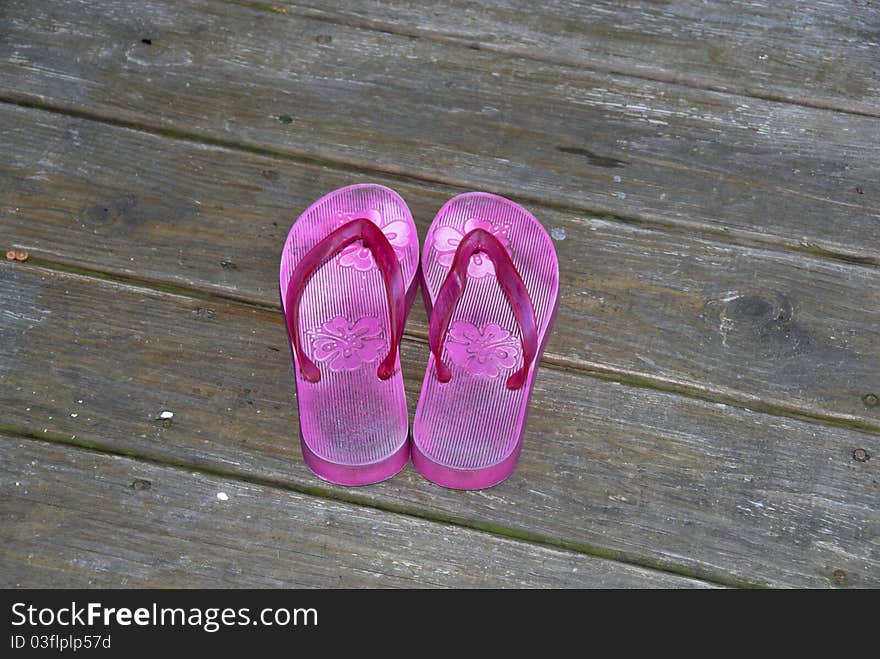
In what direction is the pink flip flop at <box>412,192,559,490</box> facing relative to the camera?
away from the camera

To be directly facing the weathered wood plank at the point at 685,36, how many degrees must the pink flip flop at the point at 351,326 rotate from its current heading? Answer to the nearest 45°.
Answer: approximately 45° to its right

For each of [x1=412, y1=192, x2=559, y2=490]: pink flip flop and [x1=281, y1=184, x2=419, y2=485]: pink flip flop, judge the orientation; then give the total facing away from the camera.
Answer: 2

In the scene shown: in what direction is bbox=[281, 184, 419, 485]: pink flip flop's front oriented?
away from the camera
